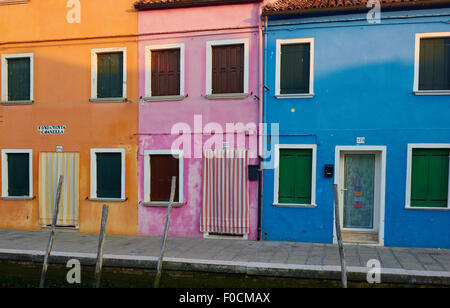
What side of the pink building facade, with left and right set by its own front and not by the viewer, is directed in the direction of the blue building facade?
left

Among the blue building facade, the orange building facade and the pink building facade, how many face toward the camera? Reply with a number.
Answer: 3

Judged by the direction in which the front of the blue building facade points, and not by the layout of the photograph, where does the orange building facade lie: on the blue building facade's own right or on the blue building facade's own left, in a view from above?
on the blue building facade's own right

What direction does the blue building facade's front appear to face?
toward the camera

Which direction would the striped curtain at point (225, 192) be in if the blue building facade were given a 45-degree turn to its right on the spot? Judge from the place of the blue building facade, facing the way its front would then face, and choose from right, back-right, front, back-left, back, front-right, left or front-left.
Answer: front-right

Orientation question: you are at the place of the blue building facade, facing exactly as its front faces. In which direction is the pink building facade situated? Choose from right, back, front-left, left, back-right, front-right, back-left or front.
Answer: right

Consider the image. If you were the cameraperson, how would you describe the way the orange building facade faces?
facing the viewer

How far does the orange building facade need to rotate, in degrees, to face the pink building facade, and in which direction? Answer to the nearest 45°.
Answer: approximately 45° to its left

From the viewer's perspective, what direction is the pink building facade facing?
toward the camera

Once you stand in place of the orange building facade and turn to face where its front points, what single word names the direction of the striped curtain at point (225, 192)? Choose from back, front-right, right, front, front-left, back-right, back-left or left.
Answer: front-left
